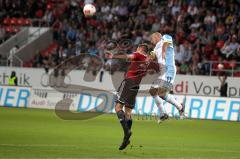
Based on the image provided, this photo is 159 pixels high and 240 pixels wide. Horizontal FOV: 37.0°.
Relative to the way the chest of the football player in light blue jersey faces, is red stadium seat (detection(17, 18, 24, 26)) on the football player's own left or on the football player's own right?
on the football player's own right

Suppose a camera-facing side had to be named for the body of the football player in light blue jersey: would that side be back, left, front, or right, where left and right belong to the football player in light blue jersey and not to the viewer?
left

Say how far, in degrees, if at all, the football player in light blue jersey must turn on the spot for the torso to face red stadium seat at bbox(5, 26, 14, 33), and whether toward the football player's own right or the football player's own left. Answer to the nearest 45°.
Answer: approximately 45° to the football player's own right

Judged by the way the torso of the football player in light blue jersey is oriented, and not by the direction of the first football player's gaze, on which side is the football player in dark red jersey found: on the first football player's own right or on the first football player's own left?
on the first football player's own left

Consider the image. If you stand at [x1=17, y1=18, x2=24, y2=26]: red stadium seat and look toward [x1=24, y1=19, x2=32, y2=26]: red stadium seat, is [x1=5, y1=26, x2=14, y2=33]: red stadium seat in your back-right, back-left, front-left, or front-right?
back-right

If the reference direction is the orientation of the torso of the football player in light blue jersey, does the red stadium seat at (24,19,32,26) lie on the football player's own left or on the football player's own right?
on the football player's own right
